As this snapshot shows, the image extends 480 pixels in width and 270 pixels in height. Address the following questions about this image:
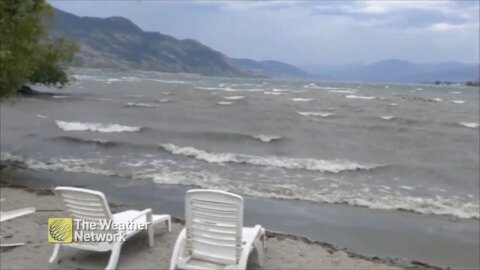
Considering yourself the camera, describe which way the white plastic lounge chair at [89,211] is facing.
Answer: facing away from the viewer and to the right of the viewer

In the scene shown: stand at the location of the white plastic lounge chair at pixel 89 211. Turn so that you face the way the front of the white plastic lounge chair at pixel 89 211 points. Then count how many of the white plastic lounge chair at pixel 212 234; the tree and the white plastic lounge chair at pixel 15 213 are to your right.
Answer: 1

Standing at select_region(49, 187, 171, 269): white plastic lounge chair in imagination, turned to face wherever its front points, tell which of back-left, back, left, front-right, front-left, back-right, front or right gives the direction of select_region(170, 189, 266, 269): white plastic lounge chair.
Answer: right

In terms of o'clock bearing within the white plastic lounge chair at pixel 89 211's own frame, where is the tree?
The tree is roughly at 10 o'clock from the white plastic lounge chair.

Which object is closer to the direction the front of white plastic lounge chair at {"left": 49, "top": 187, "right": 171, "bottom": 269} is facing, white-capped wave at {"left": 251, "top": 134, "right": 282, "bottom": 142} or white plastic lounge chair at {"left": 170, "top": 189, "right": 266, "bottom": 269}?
the white-capped wave

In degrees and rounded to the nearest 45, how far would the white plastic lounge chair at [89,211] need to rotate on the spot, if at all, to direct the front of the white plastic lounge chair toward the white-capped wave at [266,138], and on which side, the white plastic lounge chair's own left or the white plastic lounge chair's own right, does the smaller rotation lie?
0° — it already faces it

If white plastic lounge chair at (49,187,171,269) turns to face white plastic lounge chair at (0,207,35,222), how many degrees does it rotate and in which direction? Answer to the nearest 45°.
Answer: approximately 90° to its left
